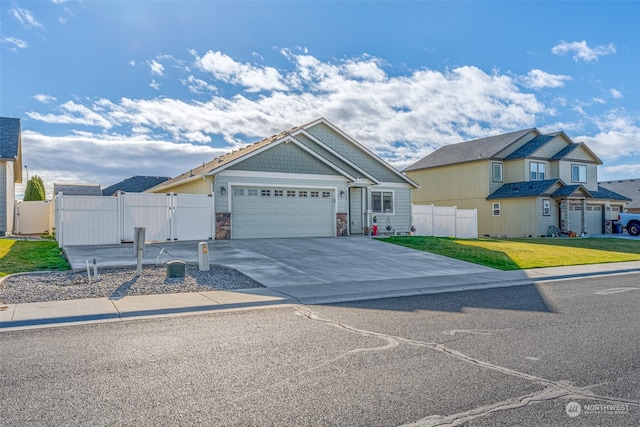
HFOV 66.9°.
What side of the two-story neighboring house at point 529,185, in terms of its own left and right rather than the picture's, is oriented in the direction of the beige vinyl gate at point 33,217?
right

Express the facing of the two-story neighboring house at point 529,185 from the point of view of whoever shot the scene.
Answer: facing the viewer and to the right of the viewer

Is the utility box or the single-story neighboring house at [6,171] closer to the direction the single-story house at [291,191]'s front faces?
the utility box

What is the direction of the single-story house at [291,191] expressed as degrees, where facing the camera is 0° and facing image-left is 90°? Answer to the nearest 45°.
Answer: approximately 315°

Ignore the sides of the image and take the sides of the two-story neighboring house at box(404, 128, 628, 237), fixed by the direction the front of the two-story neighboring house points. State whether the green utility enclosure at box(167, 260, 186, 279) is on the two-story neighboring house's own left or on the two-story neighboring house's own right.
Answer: on the two-story neighboring house's own right

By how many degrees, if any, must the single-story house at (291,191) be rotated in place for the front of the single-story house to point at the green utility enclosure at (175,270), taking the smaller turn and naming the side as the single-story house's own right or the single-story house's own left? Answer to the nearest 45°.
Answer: approximately 45° to the single-story house's own right

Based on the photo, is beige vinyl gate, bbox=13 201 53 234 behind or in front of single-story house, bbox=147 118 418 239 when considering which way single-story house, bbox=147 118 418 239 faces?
behind

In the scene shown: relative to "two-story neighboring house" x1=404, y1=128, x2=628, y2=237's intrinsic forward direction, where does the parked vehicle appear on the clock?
The parked vehicle is roughly at 10 o'clock from the two-story neighboring house.

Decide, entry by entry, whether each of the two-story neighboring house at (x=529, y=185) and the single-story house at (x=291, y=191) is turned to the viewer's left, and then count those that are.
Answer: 0

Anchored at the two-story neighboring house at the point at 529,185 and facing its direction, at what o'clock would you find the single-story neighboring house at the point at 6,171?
the single-story neighboring house at the point at 6,171 is roughly at 3 o'clock from the two-story neighboring house at the point at 529,185.
